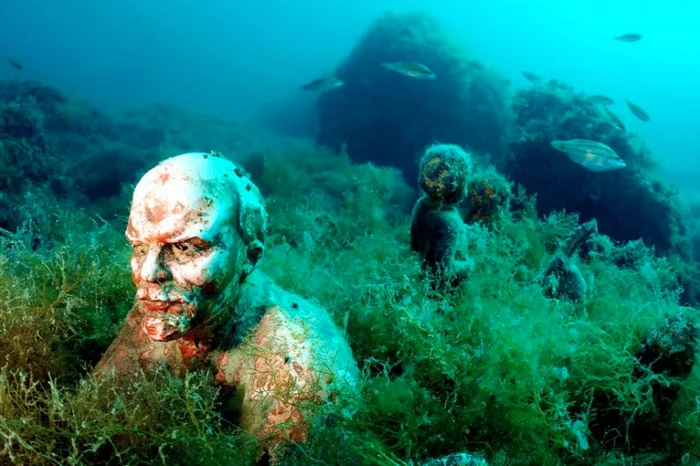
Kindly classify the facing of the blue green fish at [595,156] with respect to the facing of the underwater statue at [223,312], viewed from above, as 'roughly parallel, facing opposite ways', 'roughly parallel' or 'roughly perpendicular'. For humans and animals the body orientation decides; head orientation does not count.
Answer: roughly perpendicular

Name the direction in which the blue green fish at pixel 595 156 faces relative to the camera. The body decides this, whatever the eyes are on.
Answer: to the viewer's right

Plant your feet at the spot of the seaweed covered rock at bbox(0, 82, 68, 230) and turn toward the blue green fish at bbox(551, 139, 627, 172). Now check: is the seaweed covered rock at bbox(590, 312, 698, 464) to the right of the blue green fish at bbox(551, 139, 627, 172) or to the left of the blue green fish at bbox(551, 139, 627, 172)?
right
